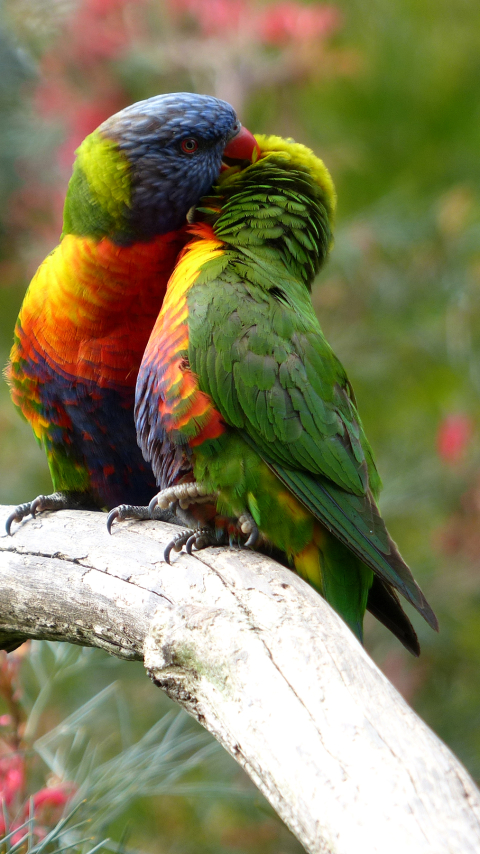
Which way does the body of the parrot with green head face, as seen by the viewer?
to the viewer's left

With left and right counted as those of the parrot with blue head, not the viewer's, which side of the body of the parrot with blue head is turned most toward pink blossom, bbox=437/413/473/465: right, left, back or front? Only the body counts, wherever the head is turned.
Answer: left

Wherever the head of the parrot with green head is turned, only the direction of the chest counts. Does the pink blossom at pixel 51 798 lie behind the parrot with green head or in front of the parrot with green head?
in front

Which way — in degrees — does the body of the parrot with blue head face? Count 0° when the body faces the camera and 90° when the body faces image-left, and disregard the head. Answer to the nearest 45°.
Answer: approximately 315°

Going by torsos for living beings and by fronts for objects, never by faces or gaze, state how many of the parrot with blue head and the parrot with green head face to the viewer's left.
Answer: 1

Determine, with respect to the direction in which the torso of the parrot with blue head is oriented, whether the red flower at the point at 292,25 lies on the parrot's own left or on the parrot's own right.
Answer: on the parrot's own left
